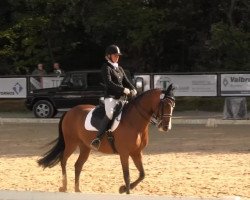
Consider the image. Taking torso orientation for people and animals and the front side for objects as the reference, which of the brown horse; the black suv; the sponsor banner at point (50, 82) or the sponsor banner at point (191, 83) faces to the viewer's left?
the black suv

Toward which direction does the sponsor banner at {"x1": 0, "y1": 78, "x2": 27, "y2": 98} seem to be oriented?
toward the camera

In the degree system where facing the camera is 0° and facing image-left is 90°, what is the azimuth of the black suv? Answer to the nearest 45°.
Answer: approximately 90°

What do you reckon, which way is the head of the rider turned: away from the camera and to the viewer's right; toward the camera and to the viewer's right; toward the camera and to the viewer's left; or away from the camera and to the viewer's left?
toward the camera and to the viewer's right

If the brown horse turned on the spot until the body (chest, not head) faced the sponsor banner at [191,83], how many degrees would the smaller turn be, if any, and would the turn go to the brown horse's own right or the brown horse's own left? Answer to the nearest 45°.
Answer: approximately 90° to the brown horse's own left

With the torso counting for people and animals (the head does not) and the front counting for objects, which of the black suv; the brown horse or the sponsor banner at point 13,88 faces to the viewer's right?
the brown horse

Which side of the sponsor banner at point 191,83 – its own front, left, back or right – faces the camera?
front

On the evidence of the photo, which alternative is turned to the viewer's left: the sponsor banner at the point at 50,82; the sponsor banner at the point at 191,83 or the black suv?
the black suv

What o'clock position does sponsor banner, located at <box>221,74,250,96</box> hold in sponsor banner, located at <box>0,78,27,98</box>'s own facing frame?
sponsor banner, located at <box>221,74,250,96</box> is roughly at 10 o'clock from sponsor banner, located at <box>0,78,27,98</box>.

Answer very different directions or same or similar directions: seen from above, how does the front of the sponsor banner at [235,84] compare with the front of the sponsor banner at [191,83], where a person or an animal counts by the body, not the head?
same or similar directions

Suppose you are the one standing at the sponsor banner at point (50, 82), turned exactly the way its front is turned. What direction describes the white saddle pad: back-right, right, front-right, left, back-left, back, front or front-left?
front

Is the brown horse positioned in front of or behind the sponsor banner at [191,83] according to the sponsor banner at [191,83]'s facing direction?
in front

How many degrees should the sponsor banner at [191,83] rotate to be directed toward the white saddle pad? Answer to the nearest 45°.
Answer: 0° — it already faces it

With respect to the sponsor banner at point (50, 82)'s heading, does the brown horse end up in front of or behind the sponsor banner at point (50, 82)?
in front

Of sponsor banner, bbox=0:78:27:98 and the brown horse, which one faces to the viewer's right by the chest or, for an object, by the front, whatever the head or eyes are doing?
the brown horse
